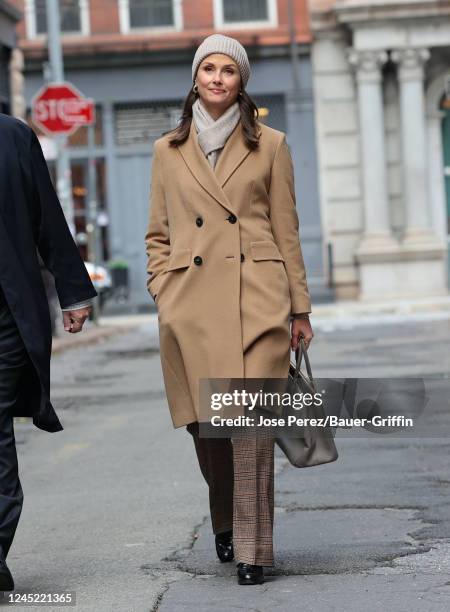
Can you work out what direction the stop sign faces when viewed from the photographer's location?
facing the viewer

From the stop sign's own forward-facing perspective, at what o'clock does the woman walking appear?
The woman walking is roughly at 12 o'clock from the stop sign.

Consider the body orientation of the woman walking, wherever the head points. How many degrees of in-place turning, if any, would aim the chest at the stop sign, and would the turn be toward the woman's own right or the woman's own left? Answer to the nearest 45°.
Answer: approximately 180°

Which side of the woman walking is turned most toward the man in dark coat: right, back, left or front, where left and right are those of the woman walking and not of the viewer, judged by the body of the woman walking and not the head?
right

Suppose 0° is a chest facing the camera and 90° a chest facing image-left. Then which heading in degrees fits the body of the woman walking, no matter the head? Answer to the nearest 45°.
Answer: approximately 0°

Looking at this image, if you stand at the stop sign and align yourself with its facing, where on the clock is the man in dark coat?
The man in dark coat is roughly at 12 o'clock from the stop sign.

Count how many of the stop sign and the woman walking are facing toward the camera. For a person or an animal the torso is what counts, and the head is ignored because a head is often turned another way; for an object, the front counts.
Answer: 2
